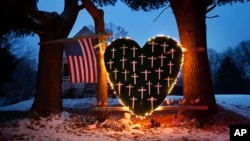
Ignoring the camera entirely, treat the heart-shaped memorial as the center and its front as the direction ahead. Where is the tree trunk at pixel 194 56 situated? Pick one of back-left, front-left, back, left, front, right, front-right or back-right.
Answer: back-left

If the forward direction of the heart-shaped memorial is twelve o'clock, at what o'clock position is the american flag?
The american flag is roughly at 4 o'clock from the heart-shaped memorial.

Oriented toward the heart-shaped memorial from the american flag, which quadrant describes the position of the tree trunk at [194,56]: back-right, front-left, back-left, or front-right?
front-left

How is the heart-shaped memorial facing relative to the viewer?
toward the camera

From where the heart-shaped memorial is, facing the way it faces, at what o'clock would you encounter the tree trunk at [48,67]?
The tree trunk is roughly at 4 o'clock from the heart-shaped memorial.

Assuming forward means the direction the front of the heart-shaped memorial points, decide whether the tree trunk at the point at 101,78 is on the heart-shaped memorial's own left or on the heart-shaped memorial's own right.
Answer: on the heart-shaped memorial's own right
